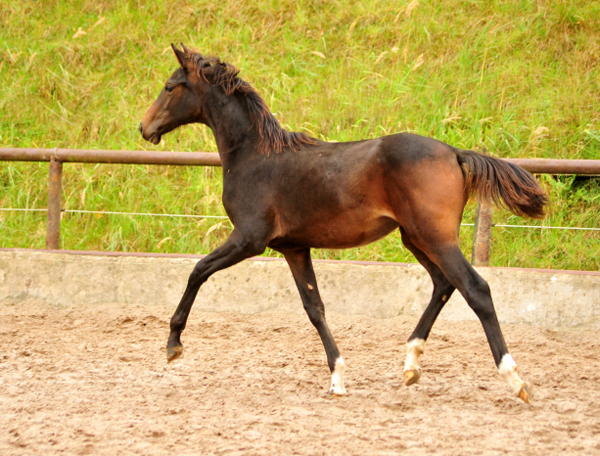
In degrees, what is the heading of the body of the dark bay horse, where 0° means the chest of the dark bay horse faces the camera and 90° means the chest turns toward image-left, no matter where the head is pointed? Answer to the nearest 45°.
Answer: approximately 90°
